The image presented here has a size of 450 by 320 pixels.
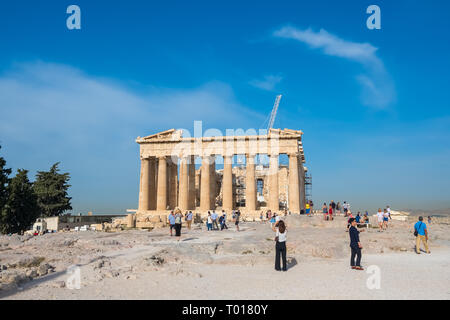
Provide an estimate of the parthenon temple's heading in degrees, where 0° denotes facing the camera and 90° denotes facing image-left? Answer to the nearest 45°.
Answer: approximately 0°

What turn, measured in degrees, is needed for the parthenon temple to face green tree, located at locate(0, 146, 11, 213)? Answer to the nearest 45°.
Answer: approximately 90° to its right

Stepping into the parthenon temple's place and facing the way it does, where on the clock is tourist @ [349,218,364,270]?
The tourist is roughly at 12 o'clock from the parthenon temple.

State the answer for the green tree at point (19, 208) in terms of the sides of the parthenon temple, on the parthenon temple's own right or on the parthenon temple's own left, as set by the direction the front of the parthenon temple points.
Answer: on the parthenon temple's own right
